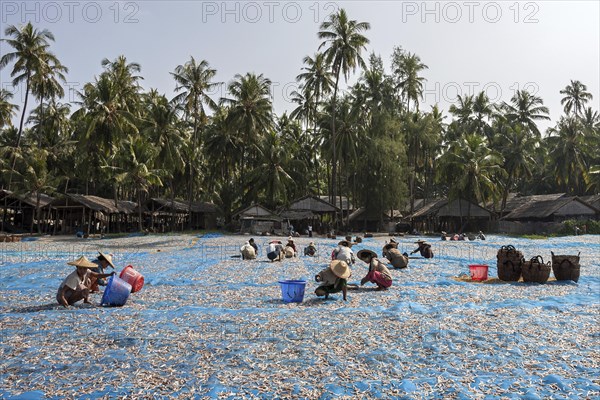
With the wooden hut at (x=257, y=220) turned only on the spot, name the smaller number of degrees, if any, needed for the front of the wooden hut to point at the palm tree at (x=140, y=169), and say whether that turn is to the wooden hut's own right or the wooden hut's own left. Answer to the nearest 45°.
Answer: approximately 90° to the wooden hut's own right

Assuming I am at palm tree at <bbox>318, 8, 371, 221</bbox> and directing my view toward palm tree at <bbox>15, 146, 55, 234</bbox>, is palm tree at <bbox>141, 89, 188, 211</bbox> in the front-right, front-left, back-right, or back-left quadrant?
front-right

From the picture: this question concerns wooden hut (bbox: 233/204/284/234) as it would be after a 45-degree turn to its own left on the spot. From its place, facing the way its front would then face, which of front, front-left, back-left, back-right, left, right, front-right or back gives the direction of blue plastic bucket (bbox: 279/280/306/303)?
front-right

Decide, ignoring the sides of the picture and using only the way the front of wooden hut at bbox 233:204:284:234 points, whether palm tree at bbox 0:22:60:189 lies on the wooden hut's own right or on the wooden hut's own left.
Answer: on the wooden hut's own right

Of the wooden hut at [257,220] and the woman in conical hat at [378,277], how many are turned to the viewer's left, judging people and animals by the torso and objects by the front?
1

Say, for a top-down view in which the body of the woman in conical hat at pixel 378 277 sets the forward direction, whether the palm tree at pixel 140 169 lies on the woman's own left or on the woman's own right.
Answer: on the woman's own right

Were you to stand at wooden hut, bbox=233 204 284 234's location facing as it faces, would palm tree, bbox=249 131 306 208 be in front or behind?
behind

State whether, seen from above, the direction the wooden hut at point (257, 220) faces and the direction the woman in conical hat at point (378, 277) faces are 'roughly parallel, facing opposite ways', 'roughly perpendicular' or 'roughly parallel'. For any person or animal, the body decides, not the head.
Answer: roughly perpendicular

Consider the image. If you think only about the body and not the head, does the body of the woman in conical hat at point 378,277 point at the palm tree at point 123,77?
no

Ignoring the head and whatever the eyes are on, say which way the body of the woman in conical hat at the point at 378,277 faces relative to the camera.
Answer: to the viewer's left

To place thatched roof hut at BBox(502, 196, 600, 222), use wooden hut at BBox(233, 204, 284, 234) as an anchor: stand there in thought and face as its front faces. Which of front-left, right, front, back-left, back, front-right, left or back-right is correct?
left

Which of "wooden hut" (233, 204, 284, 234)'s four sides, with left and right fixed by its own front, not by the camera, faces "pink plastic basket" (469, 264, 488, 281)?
front

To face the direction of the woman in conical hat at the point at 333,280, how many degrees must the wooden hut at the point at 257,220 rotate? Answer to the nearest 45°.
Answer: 0° — it already faces them

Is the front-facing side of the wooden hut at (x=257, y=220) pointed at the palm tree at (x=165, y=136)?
no

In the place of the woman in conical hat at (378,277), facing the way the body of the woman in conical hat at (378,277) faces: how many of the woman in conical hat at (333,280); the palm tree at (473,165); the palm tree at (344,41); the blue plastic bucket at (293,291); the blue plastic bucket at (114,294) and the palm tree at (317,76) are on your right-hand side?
3

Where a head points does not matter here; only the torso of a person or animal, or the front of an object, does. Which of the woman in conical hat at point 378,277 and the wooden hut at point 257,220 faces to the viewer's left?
the woman in conical hat

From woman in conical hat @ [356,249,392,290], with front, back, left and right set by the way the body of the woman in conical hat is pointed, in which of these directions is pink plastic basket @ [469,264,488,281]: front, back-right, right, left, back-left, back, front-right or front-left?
back-right

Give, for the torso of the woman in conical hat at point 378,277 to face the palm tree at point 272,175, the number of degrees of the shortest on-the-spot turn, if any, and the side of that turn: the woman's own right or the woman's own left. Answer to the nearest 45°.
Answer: approximately 90° to the woman's own right

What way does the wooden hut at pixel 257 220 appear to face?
toward the camera
